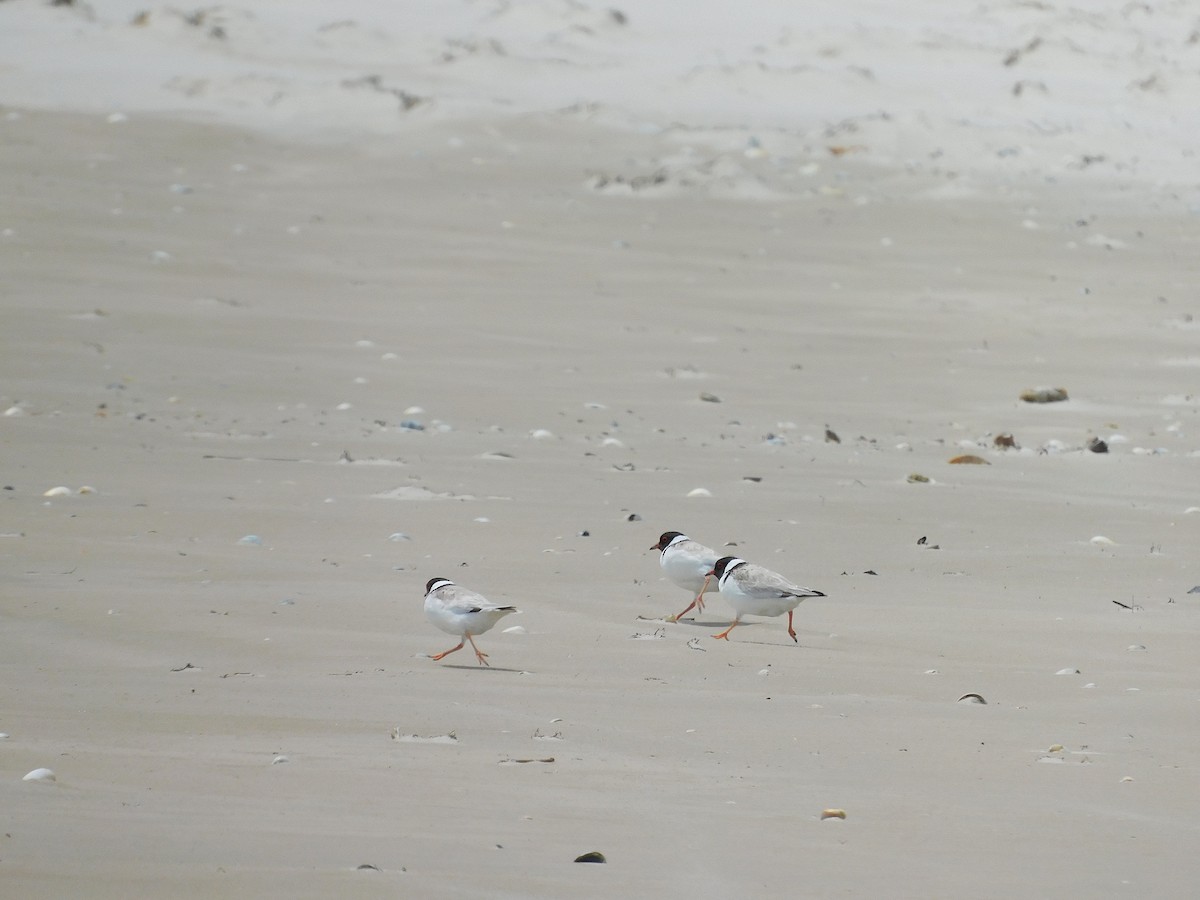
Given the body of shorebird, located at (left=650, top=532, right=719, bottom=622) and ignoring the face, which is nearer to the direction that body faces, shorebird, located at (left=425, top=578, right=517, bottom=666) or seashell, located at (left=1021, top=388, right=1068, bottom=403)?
the shorebird

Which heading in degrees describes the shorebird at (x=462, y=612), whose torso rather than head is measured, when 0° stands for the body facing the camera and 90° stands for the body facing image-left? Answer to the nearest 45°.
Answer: approximately 90°

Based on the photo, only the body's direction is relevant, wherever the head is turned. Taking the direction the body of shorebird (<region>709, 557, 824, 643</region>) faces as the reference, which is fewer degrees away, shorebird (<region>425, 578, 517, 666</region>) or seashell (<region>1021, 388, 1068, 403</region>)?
the shorebird

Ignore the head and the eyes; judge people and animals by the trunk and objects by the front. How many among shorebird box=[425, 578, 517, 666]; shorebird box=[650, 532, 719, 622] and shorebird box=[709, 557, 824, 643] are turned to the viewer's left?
3

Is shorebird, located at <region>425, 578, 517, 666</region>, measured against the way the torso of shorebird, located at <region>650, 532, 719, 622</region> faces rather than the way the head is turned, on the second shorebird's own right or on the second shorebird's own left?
on the second shorebird's own left

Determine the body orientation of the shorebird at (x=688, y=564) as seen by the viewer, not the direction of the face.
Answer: to the viewer's left

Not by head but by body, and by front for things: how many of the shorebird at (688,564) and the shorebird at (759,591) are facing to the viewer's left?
2

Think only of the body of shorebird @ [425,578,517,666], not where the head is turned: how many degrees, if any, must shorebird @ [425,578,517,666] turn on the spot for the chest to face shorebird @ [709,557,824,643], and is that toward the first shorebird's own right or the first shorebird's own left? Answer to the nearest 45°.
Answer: approximately 180°

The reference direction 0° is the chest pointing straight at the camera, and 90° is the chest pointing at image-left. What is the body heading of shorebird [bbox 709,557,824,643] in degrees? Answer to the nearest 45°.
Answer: approximately 90°

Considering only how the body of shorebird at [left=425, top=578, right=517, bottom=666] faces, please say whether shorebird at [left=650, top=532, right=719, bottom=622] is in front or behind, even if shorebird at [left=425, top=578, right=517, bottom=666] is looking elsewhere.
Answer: behind
